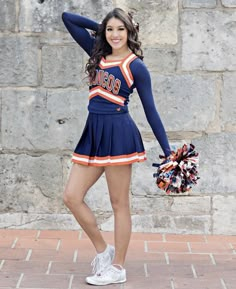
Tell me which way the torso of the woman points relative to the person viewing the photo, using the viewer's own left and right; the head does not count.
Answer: facing the viewer and to the left of the viewer
